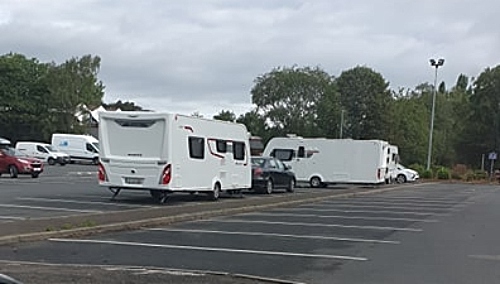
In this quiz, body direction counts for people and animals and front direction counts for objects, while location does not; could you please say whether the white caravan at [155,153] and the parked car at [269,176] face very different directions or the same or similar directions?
same or similar directions

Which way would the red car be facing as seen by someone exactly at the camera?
facing the viewer and to the right of the viewer

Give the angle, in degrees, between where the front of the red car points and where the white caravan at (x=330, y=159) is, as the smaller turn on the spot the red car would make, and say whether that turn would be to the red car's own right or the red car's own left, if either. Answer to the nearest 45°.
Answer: approximately 45° to the red car's own left

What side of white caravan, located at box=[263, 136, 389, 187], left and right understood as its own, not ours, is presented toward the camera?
left

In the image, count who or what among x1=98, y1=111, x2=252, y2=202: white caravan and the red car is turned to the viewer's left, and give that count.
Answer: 0

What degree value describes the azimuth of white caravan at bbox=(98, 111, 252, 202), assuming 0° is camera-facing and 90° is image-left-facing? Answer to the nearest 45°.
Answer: approximately 225°

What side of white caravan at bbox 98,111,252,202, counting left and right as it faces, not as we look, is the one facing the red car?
left
